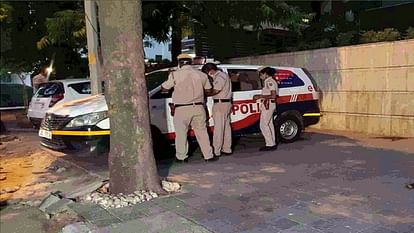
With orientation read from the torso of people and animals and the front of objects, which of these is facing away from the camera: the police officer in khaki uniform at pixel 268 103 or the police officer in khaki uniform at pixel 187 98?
the police officer in khaki uniform at pixel 187 98

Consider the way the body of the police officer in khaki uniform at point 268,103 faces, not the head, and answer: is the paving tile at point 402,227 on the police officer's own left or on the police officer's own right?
on the police officer's own left

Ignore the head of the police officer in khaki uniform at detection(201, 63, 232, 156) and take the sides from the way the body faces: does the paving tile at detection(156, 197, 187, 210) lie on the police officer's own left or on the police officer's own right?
on the police officer's own left

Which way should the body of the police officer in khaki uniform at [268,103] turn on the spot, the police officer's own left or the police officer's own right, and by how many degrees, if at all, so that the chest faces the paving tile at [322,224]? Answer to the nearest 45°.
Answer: approximately 90° to the police officer's own left

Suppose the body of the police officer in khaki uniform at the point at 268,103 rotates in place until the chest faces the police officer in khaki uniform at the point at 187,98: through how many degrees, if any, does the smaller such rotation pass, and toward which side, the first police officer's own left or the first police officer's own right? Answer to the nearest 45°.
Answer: approximately 45° to the first police officer's own left

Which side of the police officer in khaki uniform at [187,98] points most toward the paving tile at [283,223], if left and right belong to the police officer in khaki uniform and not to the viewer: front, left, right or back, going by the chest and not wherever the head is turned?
back

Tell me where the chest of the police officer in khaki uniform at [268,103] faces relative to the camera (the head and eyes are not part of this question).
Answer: to the viewer's left

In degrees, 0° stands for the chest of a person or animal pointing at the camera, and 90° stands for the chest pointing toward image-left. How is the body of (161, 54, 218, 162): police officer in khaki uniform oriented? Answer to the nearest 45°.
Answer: approximately 180°

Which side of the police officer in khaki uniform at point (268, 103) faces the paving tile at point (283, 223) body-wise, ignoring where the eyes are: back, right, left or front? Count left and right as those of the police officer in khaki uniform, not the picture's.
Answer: left

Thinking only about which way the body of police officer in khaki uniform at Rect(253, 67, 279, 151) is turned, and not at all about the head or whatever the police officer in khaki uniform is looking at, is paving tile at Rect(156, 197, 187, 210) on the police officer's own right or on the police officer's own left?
on the police officer's own left

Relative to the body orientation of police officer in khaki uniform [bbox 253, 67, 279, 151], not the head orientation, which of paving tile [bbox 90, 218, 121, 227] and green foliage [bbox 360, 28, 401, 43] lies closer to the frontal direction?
the paving tile

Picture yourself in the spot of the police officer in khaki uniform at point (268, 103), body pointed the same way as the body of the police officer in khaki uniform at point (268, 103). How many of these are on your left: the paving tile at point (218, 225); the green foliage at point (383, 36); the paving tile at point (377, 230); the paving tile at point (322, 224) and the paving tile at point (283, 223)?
4
